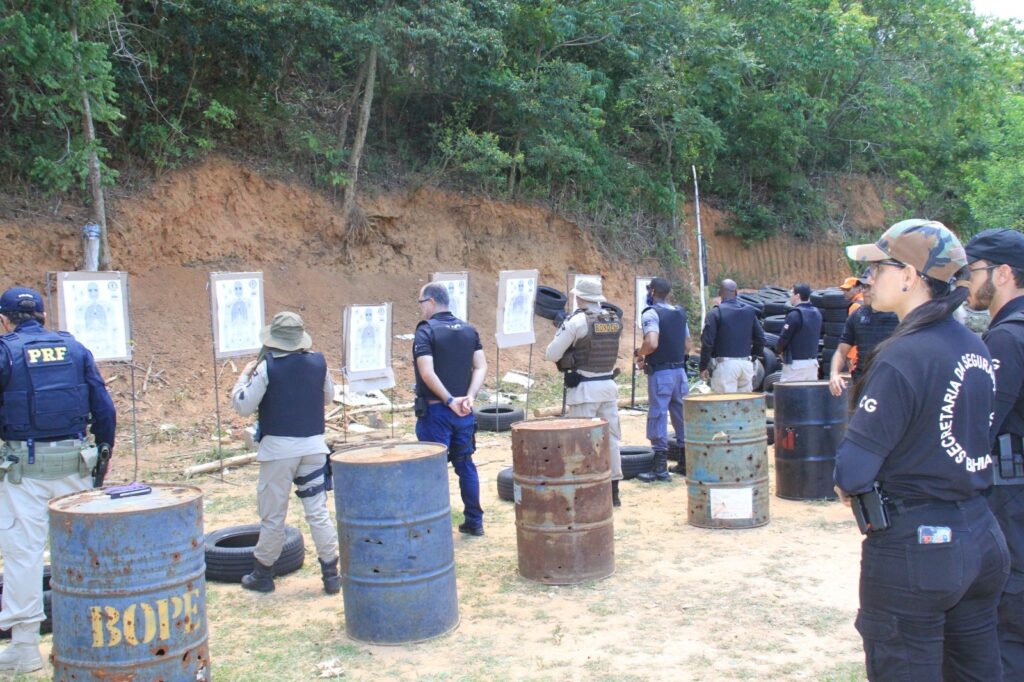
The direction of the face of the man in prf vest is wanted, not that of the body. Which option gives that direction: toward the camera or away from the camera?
away from the camera

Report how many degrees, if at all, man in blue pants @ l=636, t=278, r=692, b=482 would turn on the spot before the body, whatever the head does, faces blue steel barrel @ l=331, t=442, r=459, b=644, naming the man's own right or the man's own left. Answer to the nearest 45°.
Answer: approximately 135° to the man's own left

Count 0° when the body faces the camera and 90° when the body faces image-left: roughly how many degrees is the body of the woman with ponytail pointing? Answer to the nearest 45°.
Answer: approximately 135°

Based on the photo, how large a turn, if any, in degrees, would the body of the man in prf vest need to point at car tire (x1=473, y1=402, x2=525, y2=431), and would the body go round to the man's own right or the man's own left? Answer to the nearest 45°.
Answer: approximately 45° to the man's own right

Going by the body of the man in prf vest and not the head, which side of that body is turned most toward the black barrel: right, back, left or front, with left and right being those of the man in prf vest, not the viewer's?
right

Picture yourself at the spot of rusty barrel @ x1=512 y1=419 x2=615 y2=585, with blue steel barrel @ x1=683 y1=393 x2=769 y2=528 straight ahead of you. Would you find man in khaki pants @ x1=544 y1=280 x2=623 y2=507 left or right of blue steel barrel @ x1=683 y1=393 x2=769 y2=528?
left

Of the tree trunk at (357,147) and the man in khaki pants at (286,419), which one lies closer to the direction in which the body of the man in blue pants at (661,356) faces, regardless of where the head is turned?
the tree trunk

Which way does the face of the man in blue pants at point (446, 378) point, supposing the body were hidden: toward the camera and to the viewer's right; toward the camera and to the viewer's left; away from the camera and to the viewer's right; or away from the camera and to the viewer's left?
away from the camera and to the viewer's left

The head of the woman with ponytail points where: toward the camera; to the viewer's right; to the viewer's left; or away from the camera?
to the viewer's left

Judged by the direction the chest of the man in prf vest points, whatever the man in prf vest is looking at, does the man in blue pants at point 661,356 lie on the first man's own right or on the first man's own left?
on the first man's own right

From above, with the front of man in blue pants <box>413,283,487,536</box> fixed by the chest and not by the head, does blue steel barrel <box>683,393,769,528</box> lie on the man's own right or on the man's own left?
on the man's own right

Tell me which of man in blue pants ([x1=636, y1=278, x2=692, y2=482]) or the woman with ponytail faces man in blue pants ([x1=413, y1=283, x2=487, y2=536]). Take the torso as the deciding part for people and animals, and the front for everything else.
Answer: the woman with ponytail

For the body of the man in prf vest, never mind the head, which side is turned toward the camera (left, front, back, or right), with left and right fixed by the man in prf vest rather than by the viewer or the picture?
back
